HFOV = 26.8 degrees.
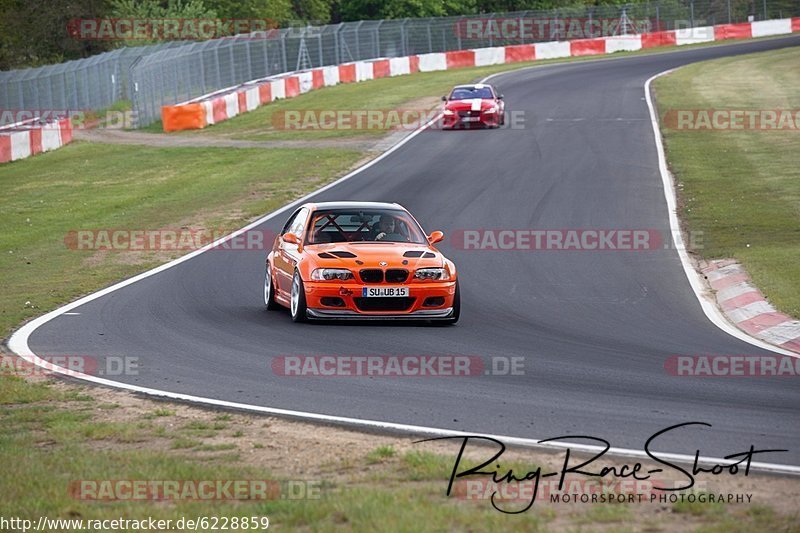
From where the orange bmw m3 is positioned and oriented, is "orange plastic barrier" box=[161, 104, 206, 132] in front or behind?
behind

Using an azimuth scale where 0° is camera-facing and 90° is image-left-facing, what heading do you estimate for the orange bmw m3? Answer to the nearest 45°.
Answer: approximately 0°

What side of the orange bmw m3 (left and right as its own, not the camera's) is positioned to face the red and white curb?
left

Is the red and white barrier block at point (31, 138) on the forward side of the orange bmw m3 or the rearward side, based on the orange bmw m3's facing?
on the rearward side
